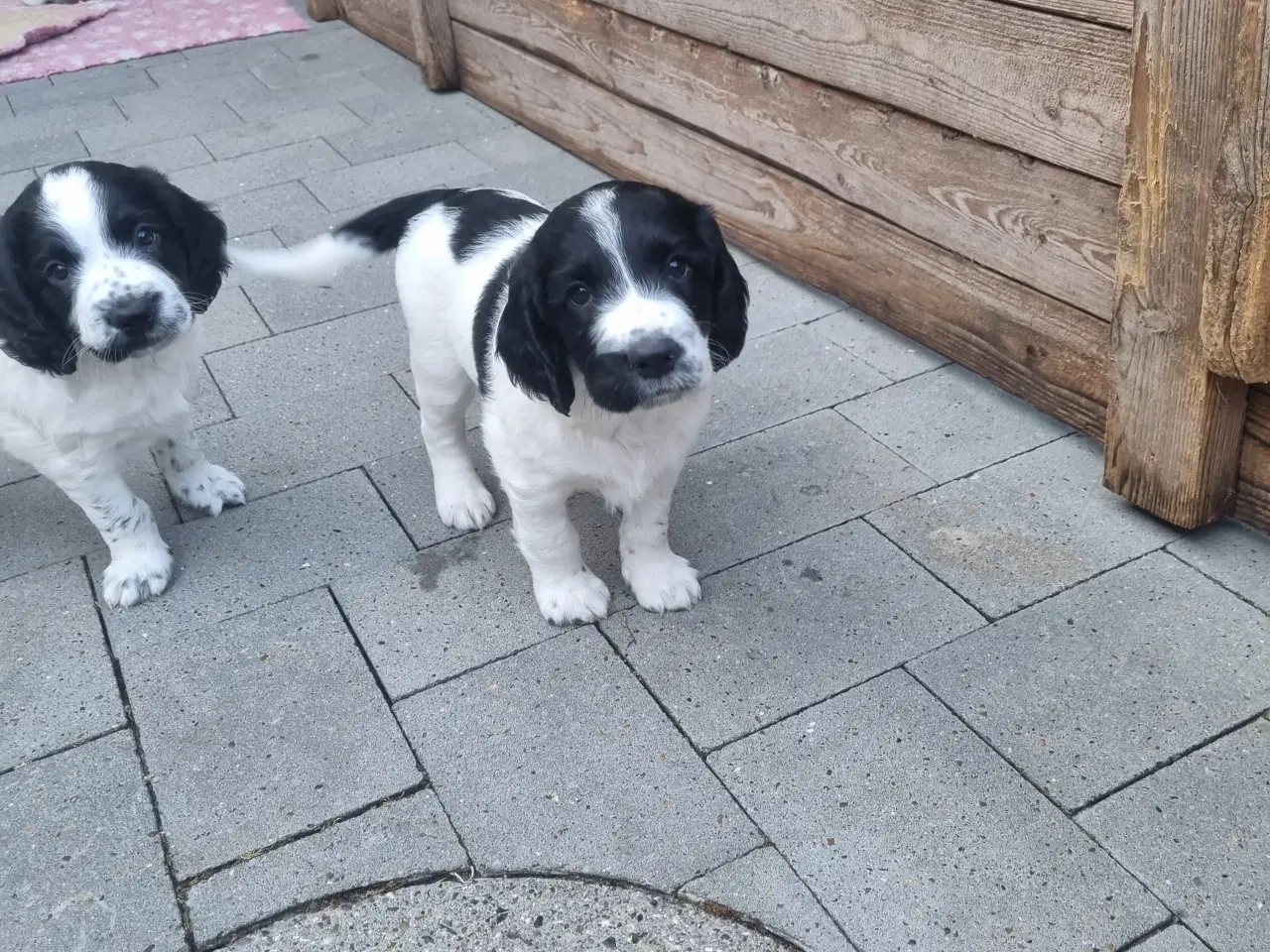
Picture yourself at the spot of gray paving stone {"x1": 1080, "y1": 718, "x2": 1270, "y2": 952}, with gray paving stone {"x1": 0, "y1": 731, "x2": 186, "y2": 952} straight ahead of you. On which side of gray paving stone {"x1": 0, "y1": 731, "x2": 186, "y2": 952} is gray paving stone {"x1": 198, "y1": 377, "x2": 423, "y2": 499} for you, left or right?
right

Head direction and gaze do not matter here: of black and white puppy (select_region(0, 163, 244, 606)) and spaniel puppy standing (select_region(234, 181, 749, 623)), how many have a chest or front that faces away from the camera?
0

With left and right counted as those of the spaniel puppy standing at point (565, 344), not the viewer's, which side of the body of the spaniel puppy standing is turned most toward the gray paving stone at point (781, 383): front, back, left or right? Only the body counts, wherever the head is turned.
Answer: left

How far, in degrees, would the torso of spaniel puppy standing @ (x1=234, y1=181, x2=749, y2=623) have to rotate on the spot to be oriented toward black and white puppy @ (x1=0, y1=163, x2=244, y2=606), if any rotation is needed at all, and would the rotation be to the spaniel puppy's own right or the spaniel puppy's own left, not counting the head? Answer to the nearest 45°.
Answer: approximately 135° to the spaniel puppy's own right

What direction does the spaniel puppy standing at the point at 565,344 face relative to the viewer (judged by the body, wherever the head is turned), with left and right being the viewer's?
facing the viewer and to the right of the viewer

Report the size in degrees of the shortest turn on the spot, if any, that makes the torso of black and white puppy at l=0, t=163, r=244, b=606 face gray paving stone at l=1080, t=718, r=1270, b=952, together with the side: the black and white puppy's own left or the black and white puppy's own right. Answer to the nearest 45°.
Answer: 0° — it already faces it

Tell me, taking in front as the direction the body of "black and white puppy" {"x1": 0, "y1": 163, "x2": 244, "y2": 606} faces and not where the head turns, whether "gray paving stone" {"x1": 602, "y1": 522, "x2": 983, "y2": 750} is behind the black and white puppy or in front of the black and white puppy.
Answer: in front

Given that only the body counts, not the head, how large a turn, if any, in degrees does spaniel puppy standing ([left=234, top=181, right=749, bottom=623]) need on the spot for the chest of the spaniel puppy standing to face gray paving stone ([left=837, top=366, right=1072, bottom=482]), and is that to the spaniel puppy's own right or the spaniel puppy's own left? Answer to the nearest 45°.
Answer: approximately 90° to the spaniel puppy's own left
